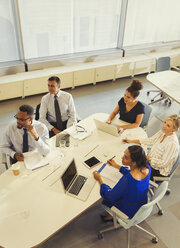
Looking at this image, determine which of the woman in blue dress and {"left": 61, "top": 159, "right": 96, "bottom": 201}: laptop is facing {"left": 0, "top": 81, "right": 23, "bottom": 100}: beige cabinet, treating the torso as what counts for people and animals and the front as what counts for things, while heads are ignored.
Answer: the woman in blue dress

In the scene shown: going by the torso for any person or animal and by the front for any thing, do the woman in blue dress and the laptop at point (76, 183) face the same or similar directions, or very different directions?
very different directions

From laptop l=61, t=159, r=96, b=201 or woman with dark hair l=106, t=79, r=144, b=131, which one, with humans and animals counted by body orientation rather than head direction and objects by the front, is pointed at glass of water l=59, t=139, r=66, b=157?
the woman with dark hair

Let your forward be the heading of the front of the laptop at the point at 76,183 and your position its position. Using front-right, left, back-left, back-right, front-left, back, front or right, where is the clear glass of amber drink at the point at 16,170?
back-right

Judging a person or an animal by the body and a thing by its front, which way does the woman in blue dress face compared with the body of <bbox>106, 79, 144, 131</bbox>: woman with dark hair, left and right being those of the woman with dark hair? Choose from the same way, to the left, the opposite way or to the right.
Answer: to the right

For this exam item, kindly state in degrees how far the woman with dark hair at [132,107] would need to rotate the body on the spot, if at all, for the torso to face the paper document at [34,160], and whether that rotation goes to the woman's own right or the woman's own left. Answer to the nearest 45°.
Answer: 0° — they already face it

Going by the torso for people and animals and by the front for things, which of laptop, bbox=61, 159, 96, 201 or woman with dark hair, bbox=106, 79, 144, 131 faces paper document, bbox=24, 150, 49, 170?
the woman with dark hair

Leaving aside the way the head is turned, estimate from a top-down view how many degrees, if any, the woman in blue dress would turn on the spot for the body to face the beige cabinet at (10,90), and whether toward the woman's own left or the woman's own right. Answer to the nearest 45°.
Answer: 0° — they already face it

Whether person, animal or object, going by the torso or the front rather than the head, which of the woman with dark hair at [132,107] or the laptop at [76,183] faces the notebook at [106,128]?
the woman with dark hair

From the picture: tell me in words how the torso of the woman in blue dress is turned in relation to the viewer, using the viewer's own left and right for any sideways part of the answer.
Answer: facing away from the viewer and to the left of the viewer

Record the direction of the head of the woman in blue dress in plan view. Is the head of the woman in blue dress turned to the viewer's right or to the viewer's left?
to the viewer's left

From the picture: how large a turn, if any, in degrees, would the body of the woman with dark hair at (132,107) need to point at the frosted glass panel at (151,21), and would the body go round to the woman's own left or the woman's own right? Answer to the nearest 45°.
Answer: approximately 135° to the woman's own right

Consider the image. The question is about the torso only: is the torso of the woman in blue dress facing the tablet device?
yes

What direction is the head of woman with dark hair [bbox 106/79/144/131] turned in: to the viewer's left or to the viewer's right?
to the viewer's left
